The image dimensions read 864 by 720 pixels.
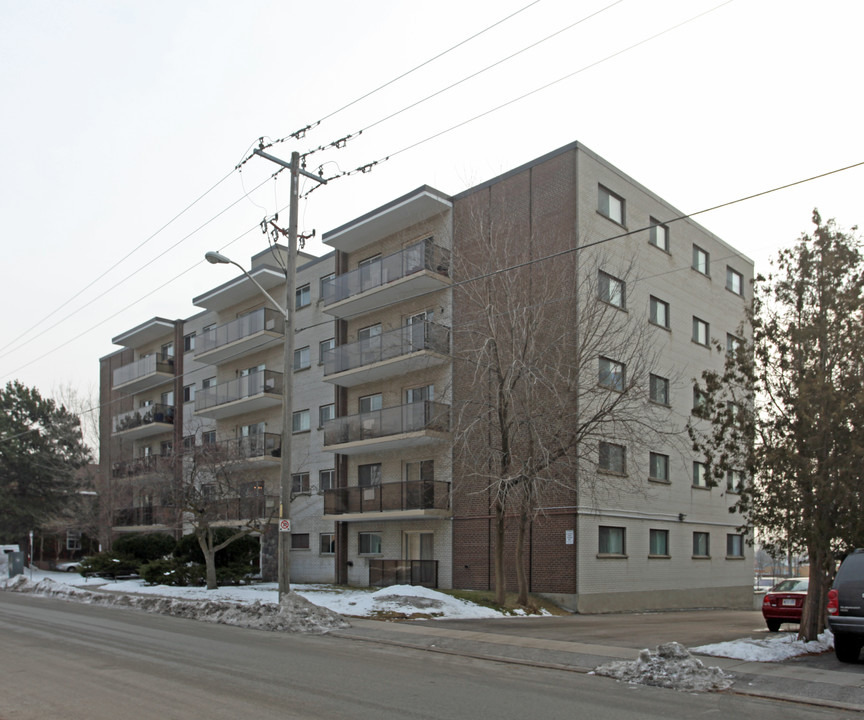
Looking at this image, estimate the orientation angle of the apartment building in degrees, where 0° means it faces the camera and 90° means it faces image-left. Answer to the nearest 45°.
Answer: approximately 45°

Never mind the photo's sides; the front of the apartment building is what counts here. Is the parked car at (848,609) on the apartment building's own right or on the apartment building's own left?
on the apartment building's own left

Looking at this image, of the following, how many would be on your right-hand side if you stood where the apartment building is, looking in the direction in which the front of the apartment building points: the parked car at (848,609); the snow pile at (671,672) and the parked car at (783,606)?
0

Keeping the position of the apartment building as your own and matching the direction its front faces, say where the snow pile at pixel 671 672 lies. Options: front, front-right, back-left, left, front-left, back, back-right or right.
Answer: front-left

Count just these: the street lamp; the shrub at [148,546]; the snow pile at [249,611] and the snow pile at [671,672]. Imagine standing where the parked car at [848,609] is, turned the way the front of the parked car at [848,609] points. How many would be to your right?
0

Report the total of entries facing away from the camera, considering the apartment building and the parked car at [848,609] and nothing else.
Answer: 1

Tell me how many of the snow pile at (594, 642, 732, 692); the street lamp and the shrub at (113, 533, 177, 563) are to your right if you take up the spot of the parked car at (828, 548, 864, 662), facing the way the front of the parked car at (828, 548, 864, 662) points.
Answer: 0

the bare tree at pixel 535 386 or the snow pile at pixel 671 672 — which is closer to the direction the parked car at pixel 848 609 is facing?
the bare tree

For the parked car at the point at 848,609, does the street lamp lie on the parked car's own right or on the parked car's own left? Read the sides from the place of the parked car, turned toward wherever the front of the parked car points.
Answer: on the parked car's own left

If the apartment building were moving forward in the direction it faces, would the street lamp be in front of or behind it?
in front

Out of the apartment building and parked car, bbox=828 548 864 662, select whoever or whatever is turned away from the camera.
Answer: the parked car

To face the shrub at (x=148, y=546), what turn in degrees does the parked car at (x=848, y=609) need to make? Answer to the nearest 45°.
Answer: approximately 45° to its left

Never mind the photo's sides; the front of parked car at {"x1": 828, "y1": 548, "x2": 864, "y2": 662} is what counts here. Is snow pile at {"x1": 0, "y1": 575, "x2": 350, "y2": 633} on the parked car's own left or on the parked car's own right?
on the parked car's own left

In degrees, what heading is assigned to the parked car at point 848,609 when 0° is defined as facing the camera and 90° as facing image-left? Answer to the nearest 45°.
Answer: approximately 180°

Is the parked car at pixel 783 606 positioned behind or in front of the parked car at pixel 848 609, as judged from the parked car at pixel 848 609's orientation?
in front
